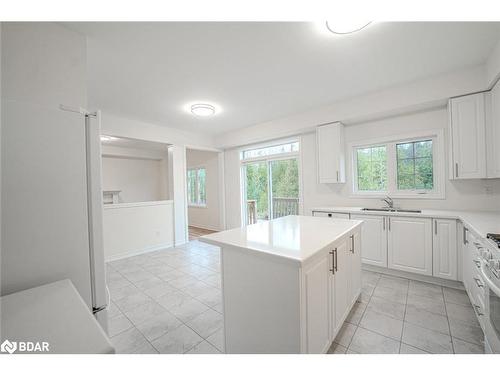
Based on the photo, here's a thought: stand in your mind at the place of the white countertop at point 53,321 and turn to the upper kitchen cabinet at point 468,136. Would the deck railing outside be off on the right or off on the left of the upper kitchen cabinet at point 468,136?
left

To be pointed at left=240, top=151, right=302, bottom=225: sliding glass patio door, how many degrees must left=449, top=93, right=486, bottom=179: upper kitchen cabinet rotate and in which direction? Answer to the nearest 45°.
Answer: approximately 45° to its right

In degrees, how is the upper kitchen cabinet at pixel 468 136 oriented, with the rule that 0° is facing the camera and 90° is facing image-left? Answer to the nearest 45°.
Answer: approximately 45°

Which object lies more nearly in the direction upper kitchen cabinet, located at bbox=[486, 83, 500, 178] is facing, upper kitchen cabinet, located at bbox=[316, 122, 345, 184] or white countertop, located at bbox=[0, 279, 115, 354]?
the upper kitchen cabinet

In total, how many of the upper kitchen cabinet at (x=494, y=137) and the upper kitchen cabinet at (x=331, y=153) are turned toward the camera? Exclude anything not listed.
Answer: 1

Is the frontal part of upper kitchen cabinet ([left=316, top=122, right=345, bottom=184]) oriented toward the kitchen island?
yes

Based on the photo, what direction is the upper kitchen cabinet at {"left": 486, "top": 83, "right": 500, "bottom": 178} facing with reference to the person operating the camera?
facing to the left of the viewer

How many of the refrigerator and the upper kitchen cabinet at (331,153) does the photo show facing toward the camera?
1

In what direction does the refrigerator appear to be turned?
to the viewer's right
